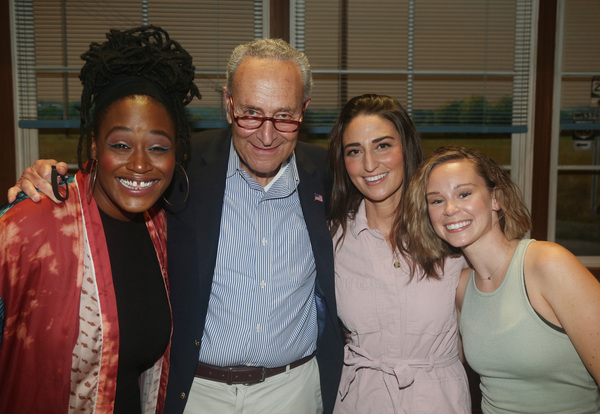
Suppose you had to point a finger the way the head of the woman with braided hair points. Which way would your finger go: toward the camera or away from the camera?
toward the camera

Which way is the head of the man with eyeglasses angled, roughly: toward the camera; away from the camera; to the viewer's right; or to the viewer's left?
toward the camera

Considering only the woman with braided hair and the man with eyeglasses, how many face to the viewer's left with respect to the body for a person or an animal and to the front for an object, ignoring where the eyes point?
0

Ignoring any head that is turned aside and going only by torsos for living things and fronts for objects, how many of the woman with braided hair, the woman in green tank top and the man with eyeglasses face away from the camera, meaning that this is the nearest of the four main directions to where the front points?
0

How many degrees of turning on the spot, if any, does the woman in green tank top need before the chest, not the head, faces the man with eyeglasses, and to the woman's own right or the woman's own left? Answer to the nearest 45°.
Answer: approximately 45° to the woman's own right

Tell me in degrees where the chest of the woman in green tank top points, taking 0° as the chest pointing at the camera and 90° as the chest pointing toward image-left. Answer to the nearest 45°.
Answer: approximately 45°

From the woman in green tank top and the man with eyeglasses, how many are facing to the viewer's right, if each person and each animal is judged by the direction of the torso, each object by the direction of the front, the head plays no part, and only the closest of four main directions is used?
0

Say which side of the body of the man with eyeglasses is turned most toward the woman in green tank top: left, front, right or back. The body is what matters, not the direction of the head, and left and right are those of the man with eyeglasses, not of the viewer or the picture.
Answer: left

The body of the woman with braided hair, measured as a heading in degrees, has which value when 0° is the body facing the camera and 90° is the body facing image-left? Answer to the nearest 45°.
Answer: approximately 315°

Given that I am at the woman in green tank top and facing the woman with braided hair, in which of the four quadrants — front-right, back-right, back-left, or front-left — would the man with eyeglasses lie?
front-right

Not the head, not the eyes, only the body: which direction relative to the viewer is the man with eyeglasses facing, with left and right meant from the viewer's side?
facing the viewer
